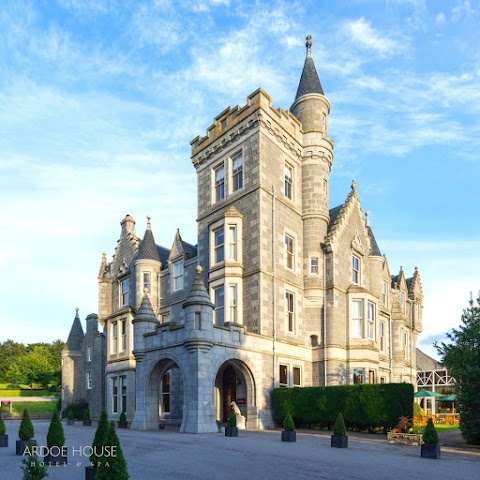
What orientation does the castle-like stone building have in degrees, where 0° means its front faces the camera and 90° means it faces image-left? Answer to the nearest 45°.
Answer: approximately 45°

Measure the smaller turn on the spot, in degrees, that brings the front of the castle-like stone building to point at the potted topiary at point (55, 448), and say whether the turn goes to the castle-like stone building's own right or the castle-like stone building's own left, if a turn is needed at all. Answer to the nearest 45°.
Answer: approximately 45° to the castle-like stone building's own left

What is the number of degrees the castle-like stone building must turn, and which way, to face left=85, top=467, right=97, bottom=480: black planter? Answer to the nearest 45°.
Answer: approximately 45° to its left

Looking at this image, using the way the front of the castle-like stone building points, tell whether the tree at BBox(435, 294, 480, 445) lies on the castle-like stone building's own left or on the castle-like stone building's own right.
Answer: on the castle-like stone building's own left

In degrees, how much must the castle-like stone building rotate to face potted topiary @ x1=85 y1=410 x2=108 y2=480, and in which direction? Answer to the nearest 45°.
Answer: approximately 45° to its left

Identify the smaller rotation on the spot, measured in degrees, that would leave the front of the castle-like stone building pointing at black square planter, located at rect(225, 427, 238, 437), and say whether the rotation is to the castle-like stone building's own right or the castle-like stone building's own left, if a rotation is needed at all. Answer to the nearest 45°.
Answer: approximately 45° to the castle-like stone building's own left

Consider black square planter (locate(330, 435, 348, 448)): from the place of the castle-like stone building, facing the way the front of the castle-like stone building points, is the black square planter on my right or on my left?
on my left
